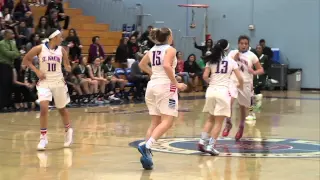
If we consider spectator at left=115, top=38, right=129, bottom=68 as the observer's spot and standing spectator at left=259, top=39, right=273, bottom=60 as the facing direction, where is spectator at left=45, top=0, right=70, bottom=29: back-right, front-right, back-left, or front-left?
back-left

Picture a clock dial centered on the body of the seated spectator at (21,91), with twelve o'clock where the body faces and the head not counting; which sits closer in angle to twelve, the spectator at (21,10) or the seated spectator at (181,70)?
the seated spectator

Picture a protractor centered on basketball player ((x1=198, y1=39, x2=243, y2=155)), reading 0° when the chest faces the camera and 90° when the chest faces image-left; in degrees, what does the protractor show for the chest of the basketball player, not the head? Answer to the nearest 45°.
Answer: approximately 225°

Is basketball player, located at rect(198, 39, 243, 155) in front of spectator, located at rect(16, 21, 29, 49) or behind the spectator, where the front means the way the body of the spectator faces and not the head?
in front

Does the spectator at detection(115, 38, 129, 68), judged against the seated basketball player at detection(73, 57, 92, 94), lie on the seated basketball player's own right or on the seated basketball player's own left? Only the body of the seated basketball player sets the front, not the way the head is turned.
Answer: on the seated basketball player's own left

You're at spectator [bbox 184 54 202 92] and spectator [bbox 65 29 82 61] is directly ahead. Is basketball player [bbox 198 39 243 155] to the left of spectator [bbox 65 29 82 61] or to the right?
left

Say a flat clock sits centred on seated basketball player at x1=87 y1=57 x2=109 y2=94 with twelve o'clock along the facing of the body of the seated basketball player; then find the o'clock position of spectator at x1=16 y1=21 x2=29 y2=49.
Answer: The spectator is roughly at 5 o'clock from the seated basketball player.

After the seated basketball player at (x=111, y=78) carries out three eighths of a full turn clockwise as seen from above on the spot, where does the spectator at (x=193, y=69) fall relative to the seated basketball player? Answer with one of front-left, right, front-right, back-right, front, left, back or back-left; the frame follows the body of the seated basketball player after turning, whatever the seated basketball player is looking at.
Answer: back-right

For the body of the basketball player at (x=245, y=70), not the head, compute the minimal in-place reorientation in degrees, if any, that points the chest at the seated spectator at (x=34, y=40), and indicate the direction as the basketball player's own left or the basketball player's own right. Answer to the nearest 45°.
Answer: approximately 90° to the basketball player's own right

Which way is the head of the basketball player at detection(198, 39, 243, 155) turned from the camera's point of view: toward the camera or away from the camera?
away from the camera

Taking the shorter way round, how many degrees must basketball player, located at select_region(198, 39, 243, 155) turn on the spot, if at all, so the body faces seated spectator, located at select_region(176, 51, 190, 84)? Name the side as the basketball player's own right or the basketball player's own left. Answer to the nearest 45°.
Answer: approximately 45° to the basketball player's own left
